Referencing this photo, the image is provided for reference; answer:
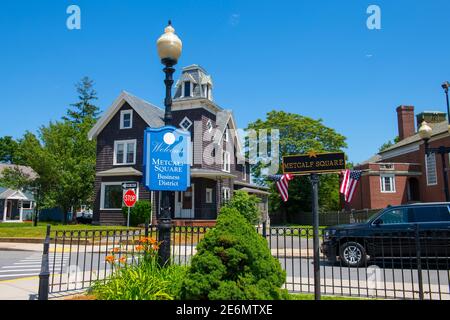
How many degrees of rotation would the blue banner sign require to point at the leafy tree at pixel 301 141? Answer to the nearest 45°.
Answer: approximately 135° to its left

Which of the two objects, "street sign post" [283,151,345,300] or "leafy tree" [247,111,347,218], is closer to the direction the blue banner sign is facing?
the street sign post

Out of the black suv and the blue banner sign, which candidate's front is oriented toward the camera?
the blue banner sign

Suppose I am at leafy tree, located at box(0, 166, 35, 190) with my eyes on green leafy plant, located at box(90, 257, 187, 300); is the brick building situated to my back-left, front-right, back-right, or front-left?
front-left

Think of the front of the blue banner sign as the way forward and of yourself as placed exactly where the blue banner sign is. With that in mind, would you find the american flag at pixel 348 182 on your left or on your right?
on your left

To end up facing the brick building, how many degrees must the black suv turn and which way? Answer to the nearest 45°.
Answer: approximately 90° to its right

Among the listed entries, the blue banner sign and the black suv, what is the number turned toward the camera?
1

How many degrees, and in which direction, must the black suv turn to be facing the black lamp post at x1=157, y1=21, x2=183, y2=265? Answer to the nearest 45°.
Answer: approximately 45° to its left

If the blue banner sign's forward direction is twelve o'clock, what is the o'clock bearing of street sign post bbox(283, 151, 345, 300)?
The street sign post is roughly at 10 o'clock from the blue banner sign.

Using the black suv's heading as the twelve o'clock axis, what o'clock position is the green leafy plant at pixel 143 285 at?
The green leafy plant is roughly at 10 o'clock from the black suv.

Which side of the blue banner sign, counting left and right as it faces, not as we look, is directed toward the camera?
front

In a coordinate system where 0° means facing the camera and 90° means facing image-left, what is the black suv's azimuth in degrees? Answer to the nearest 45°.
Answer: approximately 90°
